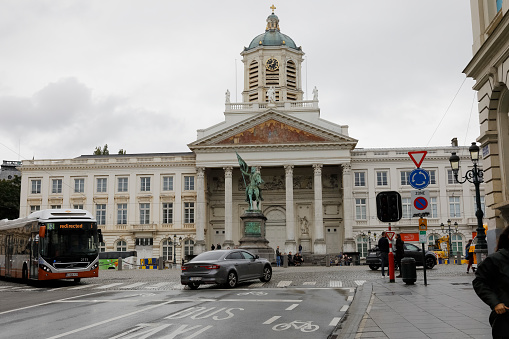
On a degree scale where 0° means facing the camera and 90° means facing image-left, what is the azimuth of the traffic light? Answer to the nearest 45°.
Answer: approximately 0°

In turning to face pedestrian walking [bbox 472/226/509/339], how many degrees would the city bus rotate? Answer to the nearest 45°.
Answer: approximately 45° to its right

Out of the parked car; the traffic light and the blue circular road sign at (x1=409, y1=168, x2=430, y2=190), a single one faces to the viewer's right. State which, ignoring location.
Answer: the parked car

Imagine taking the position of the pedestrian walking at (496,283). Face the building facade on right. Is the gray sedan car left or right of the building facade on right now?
left

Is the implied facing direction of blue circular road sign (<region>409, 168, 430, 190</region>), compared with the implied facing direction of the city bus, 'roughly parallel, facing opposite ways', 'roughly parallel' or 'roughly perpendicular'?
roughly perpendicular

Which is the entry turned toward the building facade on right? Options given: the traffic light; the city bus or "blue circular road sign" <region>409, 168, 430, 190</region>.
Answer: the city bus

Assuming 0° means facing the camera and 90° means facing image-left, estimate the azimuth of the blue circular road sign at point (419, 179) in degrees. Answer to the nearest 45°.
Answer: approximately 0°
